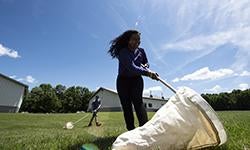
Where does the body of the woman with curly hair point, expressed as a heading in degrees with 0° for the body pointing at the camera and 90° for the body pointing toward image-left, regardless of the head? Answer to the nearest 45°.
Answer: approximately 315°

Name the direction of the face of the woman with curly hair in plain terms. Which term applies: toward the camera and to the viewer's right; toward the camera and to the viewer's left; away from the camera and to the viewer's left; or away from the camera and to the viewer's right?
toward the camera and to the viewer's right
